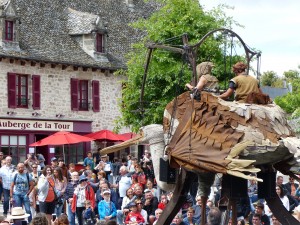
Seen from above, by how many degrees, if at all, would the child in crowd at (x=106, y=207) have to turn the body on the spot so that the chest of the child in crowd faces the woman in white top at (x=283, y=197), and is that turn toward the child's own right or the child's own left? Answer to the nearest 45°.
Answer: approximately 90° to the child's own left

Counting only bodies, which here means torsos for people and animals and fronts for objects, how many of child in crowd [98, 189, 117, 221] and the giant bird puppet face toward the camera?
1

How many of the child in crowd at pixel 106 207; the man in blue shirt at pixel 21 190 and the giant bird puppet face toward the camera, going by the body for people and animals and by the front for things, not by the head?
2

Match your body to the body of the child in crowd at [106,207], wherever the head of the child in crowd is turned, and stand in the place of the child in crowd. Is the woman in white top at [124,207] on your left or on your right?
on your left

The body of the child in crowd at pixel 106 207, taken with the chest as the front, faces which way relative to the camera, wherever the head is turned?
toward the camera

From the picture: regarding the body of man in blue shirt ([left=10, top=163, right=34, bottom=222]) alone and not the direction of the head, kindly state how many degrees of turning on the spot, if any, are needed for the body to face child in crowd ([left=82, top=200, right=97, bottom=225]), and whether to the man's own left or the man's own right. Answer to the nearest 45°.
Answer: approximately 45° to the man's own left

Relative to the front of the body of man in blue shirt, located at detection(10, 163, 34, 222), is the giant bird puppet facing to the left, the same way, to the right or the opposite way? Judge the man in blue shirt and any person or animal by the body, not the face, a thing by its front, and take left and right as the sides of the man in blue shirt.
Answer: to the right

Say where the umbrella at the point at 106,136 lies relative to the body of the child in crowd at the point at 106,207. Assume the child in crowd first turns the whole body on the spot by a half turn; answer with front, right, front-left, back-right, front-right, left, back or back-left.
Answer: front

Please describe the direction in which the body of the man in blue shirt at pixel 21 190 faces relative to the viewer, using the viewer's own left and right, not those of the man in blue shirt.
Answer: facing the viewer

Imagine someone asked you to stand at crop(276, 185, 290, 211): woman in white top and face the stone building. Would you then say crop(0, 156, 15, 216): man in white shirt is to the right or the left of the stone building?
left

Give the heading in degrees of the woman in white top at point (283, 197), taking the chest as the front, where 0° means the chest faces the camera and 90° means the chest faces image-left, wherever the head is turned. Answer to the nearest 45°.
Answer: approximately 45°

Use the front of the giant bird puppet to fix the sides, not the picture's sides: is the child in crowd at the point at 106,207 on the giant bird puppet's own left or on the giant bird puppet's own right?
on the giant bird puppet's own right

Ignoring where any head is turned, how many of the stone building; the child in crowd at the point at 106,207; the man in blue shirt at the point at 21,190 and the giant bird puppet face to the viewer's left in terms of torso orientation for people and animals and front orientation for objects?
1

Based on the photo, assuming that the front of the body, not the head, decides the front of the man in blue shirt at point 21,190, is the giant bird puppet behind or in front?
in front
